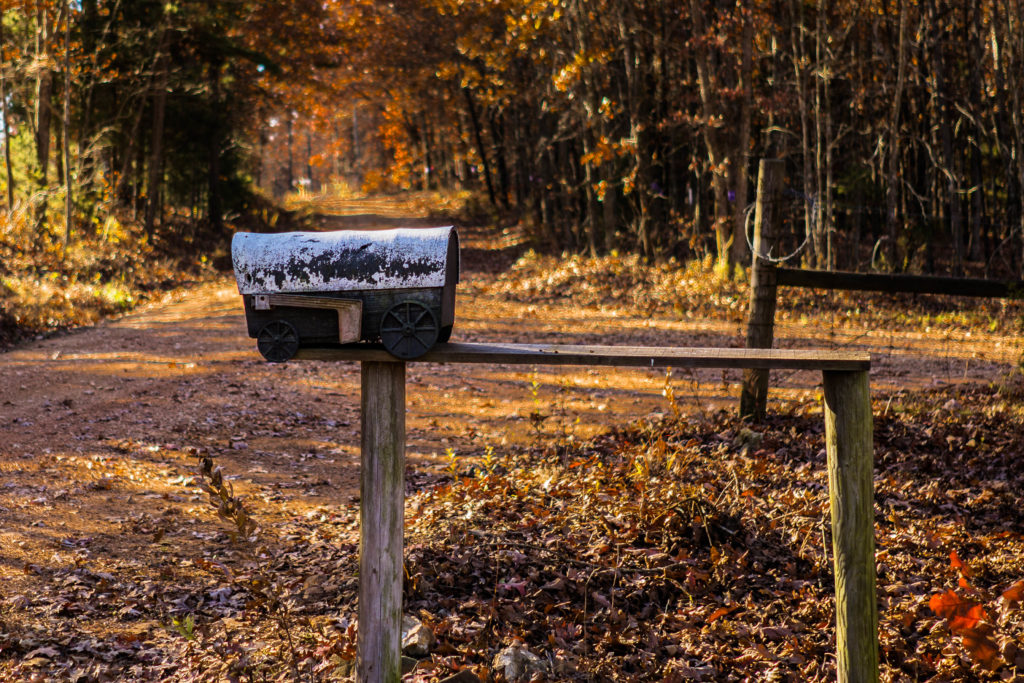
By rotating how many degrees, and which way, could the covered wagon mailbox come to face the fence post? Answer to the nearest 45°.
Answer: approximately 135° to its right

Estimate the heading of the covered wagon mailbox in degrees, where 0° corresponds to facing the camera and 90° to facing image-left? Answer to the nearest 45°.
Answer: approximately 90°

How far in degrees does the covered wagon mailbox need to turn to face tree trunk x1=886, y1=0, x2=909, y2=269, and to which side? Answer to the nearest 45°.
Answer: approximately 135° to its right

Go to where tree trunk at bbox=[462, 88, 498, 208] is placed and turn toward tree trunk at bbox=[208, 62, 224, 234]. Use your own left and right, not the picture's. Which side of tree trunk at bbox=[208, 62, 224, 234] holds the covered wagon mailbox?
left

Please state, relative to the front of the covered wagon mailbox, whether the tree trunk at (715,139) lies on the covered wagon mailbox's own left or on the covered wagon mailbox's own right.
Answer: on the covered wagon mailbox's own right
